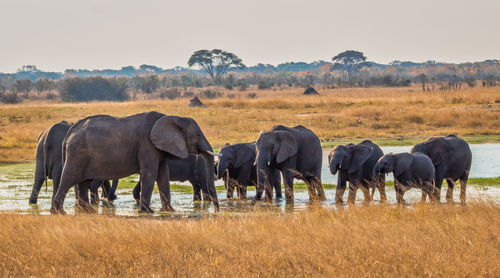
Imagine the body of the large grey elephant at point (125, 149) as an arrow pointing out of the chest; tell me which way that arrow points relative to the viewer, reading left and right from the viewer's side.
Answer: facing to the right of the viewer

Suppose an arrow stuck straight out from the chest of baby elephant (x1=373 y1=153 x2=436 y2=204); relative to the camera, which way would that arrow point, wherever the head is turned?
to the viewer's left

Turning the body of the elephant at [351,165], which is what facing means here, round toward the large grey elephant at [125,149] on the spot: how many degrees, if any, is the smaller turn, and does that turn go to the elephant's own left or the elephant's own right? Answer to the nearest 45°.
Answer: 0° — it already faces it

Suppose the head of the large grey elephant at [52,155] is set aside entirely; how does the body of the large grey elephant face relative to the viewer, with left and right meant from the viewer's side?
facing away from the viewer and to the right of the viewer

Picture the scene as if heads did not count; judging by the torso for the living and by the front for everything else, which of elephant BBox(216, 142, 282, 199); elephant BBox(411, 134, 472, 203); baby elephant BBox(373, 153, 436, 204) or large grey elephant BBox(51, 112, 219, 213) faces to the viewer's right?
the large grey elephant

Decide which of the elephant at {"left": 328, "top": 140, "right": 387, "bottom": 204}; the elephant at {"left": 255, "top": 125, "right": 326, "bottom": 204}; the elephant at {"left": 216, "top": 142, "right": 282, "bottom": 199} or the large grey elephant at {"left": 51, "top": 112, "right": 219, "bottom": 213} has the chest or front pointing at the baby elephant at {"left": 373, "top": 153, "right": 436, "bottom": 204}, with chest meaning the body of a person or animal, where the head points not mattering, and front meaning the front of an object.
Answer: the large grey elephant

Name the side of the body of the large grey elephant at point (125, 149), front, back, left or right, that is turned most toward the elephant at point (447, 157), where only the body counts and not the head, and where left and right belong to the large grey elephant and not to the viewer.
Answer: front

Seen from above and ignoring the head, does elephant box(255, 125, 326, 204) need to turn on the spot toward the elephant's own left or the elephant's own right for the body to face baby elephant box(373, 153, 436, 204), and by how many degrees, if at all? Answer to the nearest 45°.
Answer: approximately 135° to the elephant's own left

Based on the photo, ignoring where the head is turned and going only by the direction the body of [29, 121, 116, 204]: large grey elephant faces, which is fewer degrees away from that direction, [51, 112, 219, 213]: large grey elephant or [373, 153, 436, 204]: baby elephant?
the baby elephant

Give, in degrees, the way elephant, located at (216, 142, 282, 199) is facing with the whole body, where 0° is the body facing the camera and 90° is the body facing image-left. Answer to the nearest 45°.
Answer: approximately 90°

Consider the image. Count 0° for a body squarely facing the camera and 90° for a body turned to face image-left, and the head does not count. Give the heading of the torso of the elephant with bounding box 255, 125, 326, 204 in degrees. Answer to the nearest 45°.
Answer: approximately 45°
